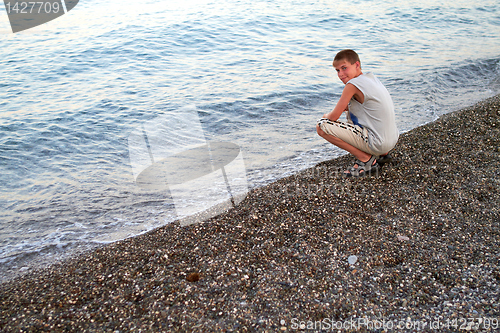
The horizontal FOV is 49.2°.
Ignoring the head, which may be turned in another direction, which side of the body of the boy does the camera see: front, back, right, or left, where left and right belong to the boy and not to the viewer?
left
